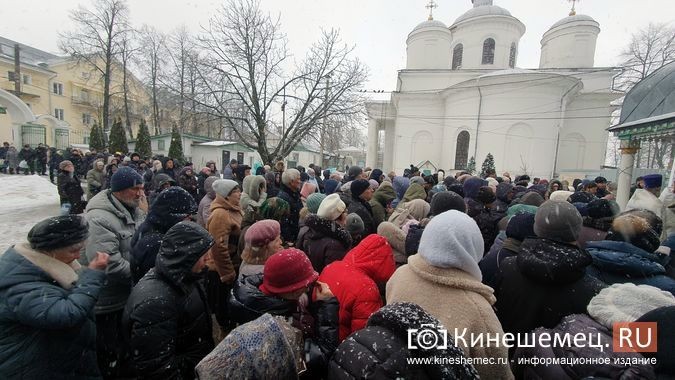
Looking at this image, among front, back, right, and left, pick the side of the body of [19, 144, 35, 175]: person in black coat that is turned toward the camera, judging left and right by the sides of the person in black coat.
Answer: front

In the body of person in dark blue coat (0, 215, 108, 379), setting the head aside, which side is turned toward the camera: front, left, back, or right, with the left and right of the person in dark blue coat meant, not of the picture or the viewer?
right

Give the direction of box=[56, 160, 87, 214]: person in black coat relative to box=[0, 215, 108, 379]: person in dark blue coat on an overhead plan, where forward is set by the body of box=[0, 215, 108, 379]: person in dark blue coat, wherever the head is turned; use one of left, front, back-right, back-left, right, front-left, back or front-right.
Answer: left

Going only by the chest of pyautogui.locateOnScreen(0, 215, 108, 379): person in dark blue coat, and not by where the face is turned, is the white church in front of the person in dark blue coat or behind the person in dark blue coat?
in front

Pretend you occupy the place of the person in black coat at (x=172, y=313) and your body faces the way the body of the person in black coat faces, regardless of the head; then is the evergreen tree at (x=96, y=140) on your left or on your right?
on your left

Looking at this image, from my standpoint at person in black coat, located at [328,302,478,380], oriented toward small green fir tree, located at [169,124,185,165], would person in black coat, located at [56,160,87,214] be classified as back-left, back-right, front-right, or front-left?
front-left

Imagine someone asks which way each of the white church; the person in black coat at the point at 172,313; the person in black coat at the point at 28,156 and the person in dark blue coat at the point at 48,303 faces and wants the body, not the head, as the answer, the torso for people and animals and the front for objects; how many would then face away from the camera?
1

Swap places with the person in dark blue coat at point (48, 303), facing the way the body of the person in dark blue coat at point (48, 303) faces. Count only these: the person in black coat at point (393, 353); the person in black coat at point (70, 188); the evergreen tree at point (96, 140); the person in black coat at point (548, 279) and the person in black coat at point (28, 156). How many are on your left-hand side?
3

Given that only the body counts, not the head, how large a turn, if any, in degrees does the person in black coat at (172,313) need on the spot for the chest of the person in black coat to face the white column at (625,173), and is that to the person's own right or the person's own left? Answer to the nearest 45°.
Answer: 0° — they already face it

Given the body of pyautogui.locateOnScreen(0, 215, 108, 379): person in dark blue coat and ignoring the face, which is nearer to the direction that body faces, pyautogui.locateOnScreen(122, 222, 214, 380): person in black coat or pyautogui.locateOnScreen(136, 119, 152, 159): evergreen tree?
the person in black coat

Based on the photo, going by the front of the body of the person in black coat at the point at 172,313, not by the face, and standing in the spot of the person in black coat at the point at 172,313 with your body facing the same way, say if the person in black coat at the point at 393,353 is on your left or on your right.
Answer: on your right
